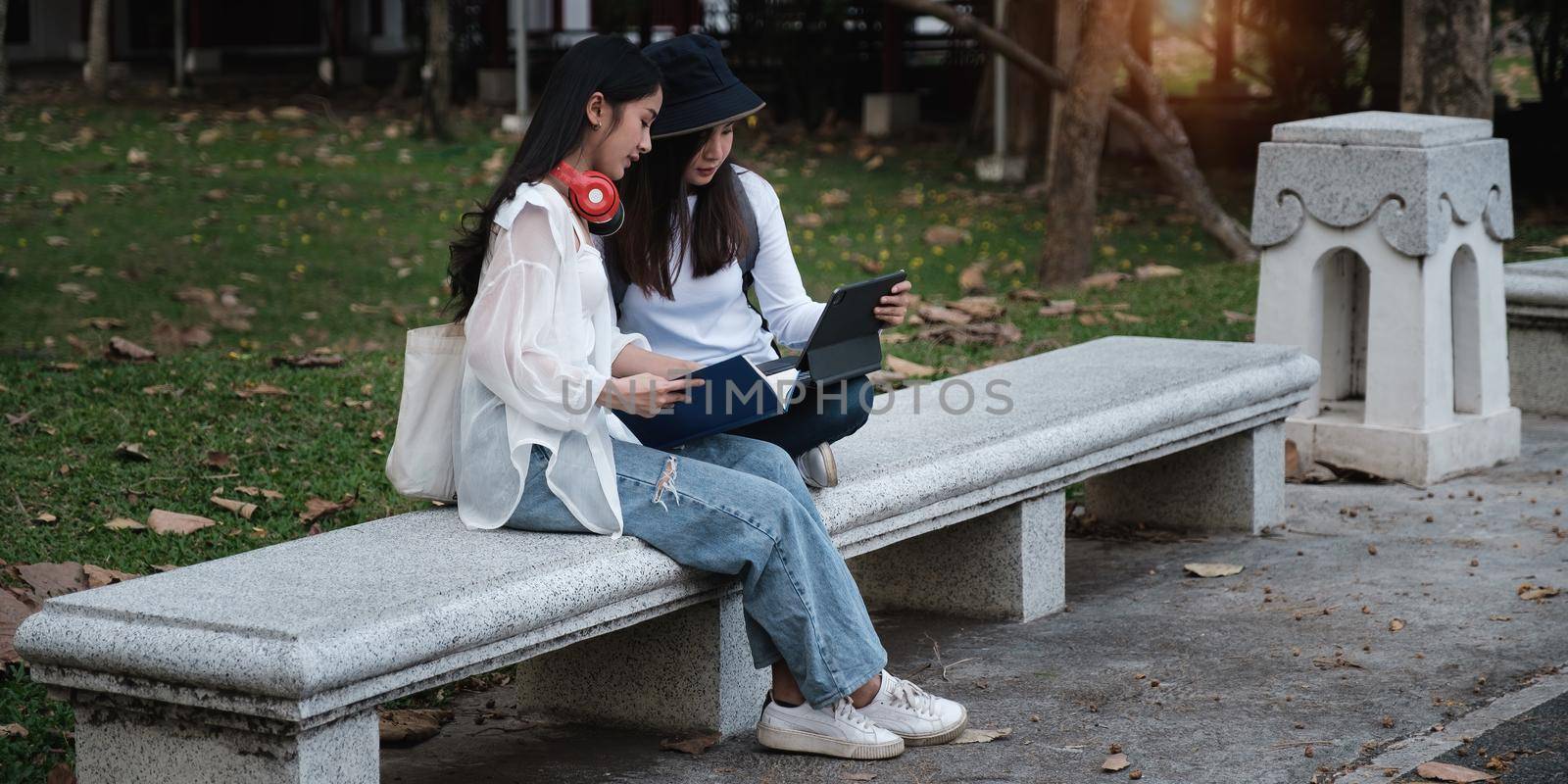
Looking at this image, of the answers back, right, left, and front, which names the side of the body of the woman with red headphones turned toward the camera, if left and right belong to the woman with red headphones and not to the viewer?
right

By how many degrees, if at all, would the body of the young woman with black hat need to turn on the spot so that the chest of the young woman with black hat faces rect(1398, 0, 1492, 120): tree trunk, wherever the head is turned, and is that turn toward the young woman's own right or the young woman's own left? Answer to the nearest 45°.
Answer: approximately 90° to the young woman's own left

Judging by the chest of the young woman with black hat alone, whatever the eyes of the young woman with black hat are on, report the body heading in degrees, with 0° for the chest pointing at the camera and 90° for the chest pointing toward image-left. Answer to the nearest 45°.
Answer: approximately 315°

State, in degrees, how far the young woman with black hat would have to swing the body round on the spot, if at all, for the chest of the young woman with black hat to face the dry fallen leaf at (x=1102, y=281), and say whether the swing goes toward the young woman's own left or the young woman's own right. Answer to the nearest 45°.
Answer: approximately 135° to the young woman's own left

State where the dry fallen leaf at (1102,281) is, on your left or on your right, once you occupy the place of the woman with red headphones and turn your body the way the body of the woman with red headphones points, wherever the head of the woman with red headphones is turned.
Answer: on your left

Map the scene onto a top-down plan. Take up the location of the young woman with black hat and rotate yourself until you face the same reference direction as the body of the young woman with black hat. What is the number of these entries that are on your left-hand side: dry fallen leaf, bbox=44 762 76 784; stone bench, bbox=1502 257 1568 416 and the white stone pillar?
2

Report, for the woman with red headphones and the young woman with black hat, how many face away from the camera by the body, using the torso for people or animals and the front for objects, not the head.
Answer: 0

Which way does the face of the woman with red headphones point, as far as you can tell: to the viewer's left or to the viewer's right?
to the viewer's right
